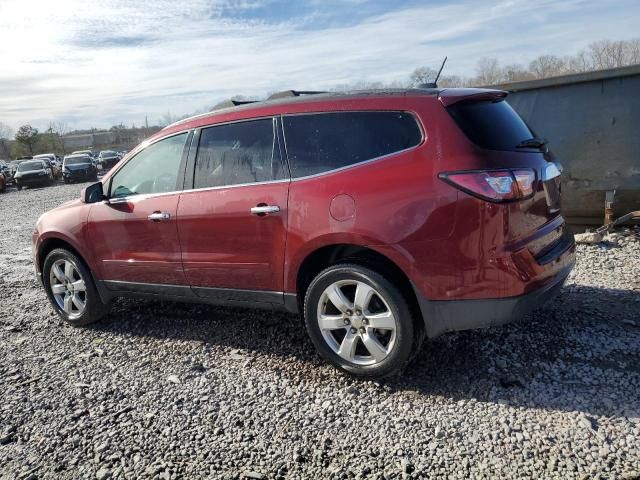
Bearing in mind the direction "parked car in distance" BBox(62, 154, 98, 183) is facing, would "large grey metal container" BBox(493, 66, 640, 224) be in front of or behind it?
in front

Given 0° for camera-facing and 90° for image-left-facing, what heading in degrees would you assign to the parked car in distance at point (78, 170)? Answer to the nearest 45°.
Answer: approximately 0°

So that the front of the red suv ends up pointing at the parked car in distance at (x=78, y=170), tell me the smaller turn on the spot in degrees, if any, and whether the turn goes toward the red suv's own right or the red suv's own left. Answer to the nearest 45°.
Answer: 0° — it already faces it

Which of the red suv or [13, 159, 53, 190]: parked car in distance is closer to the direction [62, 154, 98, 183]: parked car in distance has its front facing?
the red suv

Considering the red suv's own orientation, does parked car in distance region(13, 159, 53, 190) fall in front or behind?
in front

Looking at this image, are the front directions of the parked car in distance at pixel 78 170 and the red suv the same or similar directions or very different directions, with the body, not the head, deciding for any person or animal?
very different directions

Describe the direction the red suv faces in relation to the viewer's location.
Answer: facing away from the viewer and to the left of the viewer

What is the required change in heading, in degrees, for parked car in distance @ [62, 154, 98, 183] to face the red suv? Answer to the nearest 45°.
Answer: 0° — it already faces it

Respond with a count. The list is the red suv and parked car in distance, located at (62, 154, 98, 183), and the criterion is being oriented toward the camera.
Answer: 1

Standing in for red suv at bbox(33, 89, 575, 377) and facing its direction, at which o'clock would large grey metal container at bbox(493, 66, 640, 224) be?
The large grey metal container is roughly at 3 o'clock from the red suv.
